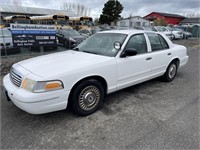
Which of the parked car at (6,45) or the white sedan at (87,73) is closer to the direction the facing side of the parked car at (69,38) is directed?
the white sedan

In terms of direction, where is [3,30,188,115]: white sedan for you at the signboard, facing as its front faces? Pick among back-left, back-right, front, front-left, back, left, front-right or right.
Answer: front

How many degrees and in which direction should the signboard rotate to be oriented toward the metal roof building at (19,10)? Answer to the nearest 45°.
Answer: approximately 180°

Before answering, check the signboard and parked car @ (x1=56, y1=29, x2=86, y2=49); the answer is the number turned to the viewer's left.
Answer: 0

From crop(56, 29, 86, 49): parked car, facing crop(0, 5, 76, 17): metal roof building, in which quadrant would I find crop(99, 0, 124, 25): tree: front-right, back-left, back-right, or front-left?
front-right

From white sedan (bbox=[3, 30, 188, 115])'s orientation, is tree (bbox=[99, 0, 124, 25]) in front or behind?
behind

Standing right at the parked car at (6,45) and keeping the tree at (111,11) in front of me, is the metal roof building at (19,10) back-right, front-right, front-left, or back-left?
front-left

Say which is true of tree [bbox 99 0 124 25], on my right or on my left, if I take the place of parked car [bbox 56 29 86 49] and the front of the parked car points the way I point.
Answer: on my left

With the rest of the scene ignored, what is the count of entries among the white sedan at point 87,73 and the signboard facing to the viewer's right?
0

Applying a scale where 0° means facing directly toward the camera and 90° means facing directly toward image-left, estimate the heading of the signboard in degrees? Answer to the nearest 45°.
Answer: approximately 0°

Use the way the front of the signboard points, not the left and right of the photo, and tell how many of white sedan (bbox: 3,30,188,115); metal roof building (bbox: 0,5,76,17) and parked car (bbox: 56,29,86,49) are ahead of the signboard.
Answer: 1
